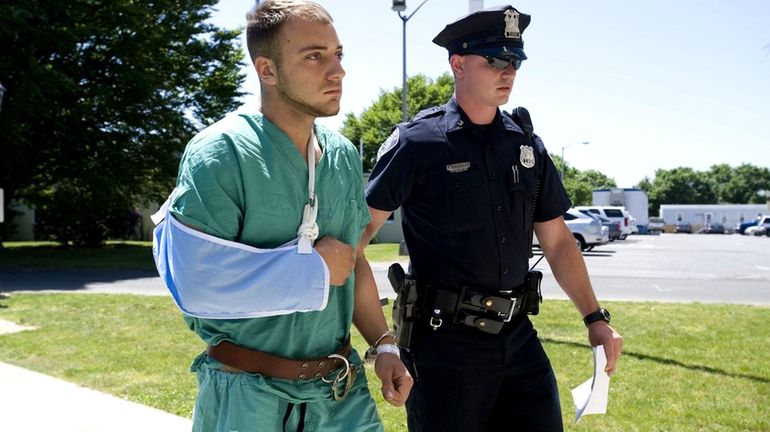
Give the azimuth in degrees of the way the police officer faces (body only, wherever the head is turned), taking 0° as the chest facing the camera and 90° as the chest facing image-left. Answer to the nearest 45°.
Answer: approximately 315°

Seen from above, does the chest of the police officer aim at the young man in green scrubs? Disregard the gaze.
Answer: no

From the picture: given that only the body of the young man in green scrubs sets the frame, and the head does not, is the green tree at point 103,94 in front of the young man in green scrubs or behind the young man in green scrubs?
behind

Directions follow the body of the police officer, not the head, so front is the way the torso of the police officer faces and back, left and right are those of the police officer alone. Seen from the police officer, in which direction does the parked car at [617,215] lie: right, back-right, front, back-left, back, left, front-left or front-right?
back-left

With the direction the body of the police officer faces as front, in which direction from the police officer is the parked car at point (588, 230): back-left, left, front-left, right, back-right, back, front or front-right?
back-left

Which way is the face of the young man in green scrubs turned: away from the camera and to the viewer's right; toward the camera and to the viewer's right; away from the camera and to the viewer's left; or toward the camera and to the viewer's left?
toward the camera and to the viewer's right

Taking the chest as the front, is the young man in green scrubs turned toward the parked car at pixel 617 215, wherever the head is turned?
no

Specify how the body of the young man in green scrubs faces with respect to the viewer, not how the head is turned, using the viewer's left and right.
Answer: facing the viewer and to the right of the viewer

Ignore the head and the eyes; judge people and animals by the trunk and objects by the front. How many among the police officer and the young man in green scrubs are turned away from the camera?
0

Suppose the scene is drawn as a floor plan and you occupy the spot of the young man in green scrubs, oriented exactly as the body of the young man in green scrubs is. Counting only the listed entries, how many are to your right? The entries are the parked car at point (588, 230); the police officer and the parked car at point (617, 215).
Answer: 0

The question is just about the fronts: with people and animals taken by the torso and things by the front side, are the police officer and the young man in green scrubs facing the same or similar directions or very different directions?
same or similar directions

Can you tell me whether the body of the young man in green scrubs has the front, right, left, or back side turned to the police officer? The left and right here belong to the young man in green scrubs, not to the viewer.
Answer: left
